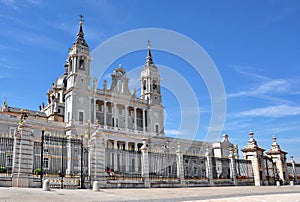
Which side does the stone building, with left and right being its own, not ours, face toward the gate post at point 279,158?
left

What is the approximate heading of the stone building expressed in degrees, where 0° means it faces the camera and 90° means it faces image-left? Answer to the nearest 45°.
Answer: approximately 315°

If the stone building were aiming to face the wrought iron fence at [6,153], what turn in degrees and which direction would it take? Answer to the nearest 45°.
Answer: approximately 90° to its right

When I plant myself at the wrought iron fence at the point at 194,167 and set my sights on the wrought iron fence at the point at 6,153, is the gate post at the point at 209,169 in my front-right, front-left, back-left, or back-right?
back-left
